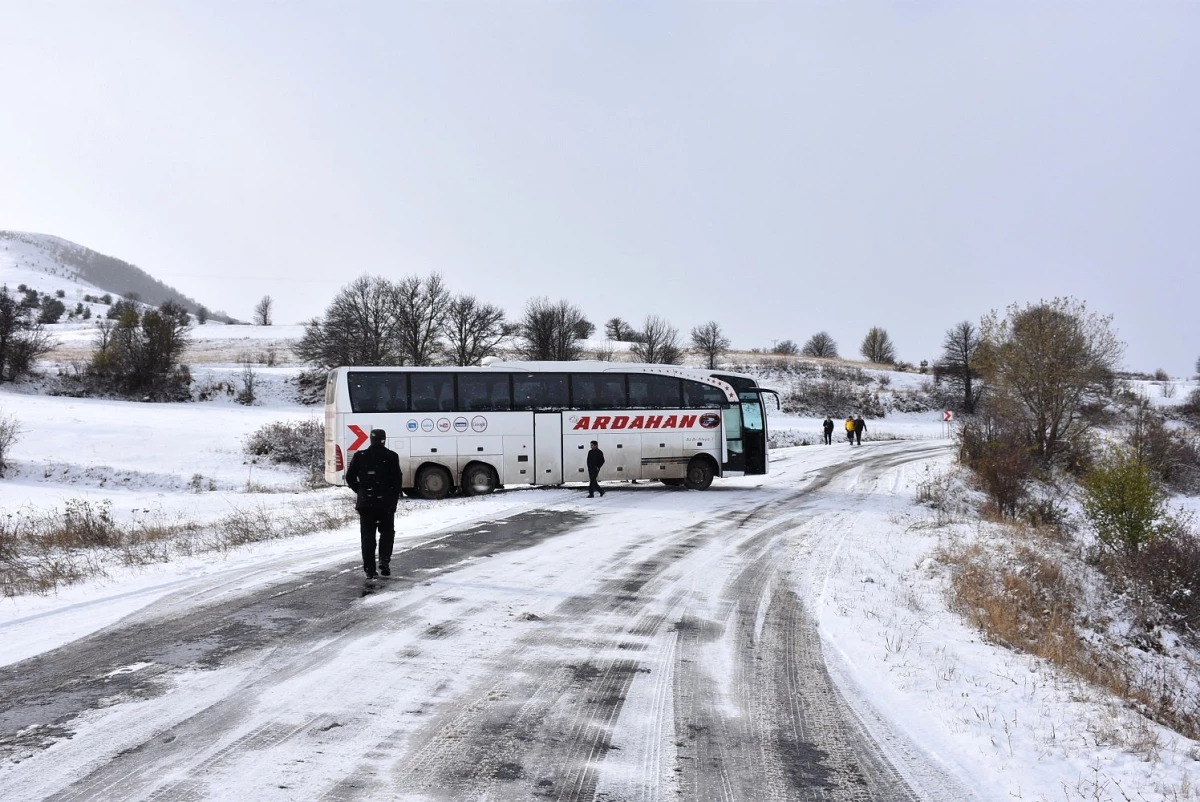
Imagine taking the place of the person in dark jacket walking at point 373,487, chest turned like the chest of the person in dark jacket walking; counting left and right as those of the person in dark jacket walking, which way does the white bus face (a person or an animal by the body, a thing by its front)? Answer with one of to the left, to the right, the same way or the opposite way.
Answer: to the right

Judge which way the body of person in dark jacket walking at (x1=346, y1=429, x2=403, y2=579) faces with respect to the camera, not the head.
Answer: away from the camera

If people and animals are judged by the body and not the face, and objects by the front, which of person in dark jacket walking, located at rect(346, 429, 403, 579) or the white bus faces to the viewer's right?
the white bus

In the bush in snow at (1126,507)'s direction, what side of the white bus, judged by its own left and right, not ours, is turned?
right

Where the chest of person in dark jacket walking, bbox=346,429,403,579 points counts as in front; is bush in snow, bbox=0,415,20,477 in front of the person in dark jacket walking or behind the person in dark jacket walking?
in front

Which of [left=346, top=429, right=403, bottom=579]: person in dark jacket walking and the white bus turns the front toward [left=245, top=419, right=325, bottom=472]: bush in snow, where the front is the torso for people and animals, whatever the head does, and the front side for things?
the person in dark jacket walking

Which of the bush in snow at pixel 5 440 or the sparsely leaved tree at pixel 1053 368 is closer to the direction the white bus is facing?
the sparsely leaved tree

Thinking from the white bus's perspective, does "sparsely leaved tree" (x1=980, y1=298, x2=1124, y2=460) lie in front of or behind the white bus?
in front

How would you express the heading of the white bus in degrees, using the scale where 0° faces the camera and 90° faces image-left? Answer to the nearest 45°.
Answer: approximately 270°

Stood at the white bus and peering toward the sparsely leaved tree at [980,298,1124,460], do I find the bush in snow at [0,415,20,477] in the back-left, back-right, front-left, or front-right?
back-left

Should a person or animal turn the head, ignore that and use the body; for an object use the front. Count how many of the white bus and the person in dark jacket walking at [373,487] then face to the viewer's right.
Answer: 1

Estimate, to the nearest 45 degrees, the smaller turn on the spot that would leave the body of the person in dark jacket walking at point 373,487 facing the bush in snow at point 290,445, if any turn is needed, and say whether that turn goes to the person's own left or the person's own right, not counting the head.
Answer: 0° — they already face it

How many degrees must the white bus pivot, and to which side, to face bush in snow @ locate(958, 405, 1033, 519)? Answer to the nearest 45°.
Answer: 0° — it already faces it
